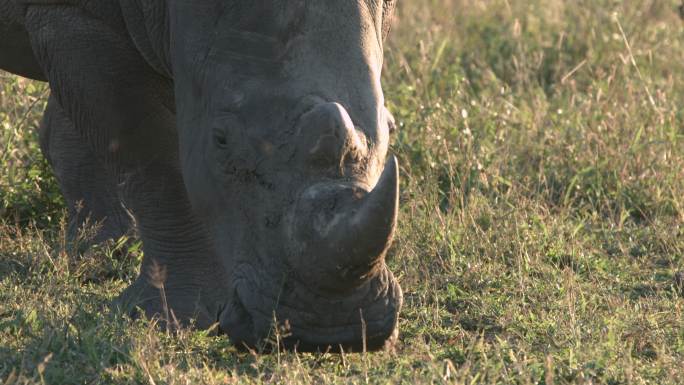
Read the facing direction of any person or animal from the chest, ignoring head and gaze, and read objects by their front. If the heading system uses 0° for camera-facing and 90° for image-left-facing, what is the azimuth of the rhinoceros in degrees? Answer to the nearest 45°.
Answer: approximately 315°
